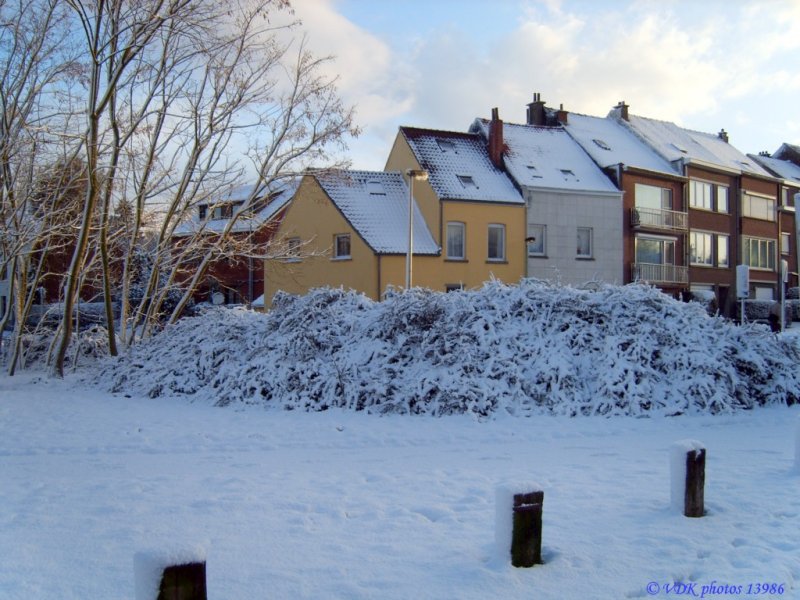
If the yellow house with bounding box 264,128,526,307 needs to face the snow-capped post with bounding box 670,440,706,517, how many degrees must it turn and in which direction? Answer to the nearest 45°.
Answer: approximately 45° to its right

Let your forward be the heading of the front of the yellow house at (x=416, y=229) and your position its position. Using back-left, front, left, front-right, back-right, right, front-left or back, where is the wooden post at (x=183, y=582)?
front-right

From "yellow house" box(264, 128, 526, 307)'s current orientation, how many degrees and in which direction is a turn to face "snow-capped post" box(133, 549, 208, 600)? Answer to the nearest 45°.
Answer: approximately 45° to its right

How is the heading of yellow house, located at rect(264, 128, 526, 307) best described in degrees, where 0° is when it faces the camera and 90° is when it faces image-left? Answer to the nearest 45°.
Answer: approximately 315°

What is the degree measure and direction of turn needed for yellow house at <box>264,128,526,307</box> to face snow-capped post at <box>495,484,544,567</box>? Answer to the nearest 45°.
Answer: approximately 45° to its right
